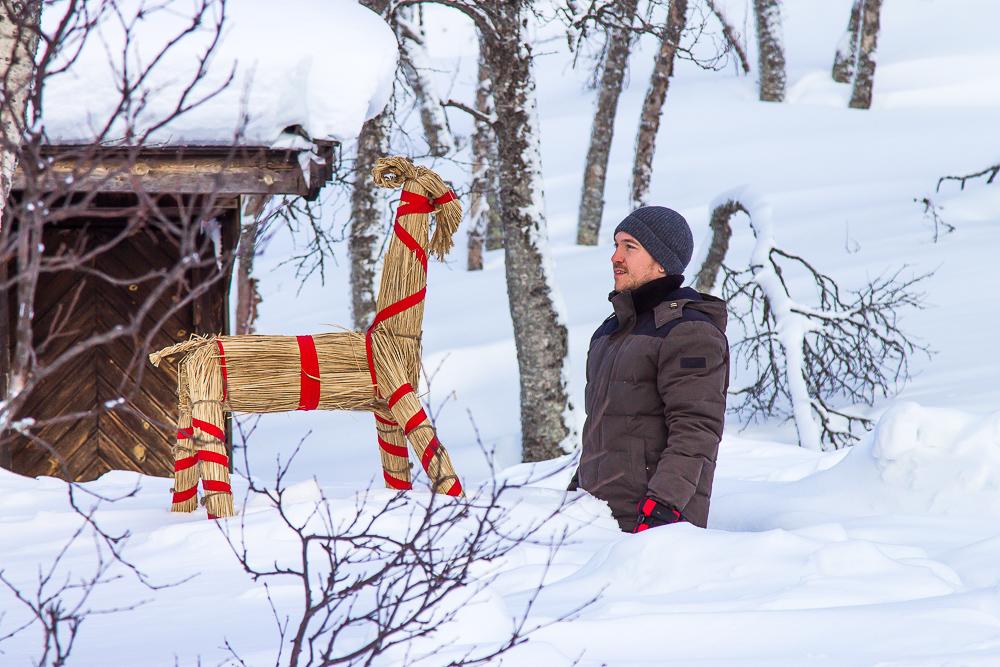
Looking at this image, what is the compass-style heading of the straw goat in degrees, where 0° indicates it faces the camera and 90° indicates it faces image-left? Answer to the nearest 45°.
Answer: approximately 270°

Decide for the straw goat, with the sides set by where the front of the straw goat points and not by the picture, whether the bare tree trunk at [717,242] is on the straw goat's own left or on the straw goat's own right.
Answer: on the straw goat's own left

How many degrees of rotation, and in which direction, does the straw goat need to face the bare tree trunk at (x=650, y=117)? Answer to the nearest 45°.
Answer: approximately 45° to its left

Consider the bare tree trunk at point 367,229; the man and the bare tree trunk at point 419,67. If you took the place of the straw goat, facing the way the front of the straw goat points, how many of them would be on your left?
2

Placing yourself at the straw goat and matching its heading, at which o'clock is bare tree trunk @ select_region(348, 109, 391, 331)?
The bare tree trunk is roughly at 9 o'clock from the straw goat.

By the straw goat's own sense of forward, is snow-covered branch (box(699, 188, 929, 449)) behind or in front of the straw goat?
in front

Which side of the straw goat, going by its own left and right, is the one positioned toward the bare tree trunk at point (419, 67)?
left

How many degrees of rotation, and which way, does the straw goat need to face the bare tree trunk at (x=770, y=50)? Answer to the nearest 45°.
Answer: approximately 45° to its left

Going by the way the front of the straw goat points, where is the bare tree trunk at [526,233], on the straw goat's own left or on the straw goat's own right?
on the straw goat's own left

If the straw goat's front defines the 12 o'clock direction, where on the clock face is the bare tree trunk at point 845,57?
The bare tree trunk is roughly at 10 o'clock from the straw goat.

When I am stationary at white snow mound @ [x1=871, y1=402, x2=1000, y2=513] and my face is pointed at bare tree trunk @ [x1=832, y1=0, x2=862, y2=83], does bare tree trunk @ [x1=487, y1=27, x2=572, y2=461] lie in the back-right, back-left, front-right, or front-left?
front-left

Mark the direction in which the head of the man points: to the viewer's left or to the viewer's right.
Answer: to the viewer's left
